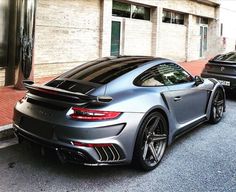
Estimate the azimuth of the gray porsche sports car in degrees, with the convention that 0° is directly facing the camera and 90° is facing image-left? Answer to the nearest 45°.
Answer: approximately 225°

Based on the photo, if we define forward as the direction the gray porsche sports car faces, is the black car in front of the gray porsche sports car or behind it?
in front
